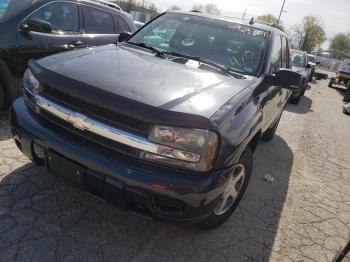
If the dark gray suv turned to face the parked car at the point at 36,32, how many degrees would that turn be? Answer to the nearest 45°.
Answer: approximately 90° to its right

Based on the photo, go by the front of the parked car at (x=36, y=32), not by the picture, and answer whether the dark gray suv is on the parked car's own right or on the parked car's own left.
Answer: on the parked car's own left

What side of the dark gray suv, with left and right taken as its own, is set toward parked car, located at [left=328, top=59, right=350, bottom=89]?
back

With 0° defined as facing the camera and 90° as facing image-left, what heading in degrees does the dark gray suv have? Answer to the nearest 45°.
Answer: approximately 45°

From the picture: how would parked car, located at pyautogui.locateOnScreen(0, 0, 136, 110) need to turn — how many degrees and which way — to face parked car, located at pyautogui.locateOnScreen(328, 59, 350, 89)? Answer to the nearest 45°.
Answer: approximately 180°

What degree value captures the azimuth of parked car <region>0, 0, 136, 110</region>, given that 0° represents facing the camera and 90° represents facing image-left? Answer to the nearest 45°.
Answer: approximately 45°

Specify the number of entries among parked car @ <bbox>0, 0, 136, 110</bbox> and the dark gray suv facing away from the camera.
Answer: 0
